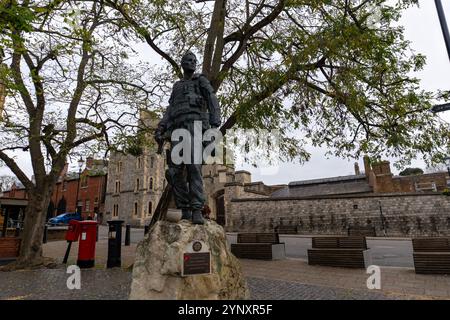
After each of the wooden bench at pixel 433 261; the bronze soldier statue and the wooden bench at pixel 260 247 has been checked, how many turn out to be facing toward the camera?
3

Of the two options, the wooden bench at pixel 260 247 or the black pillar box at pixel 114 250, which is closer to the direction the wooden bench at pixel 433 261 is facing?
the black pillar box

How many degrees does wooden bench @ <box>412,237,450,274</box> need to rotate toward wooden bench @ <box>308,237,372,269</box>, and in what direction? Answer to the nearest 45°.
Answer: approximately 90° to its right

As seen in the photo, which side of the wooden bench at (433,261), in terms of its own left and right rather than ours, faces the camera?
front

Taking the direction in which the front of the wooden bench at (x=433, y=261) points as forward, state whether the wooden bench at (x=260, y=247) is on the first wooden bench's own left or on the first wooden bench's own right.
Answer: on the first wooden bench's own right

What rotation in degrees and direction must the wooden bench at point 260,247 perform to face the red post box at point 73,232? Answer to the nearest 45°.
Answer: approximately 90° to its right

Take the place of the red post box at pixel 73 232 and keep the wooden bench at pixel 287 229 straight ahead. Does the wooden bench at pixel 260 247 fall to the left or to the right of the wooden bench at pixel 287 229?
right

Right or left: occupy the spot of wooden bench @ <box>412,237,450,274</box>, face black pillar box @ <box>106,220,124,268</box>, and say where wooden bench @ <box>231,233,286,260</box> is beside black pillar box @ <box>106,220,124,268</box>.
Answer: right

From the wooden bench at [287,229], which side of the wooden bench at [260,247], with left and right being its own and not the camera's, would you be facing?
back

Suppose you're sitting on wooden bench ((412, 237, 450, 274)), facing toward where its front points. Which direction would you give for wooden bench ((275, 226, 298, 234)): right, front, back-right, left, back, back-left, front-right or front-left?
back-right

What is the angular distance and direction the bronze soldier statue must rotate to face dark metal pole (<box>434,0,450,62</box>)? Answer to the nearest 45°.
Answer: approximately 90° to its left

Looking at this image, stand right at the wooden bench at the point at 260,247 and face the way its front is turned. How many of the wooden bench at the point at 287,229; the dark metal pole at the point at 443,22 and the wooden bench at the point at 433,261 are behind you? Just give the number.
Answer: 1

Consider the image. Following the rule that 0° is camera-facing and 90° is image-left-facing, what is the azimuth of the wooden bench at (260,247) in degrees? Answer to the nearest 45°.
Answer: approximately 0°

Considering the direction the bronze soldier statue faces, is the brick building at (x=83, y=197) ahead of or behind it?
behind

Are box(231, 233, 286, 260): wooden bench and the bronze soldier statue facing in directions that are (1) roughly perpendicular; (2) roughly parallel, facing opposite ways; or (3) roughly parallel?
roughly parallel

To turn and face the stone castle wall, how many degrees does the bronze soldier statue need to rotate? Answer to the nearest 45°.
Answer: approximately 135° to its left
